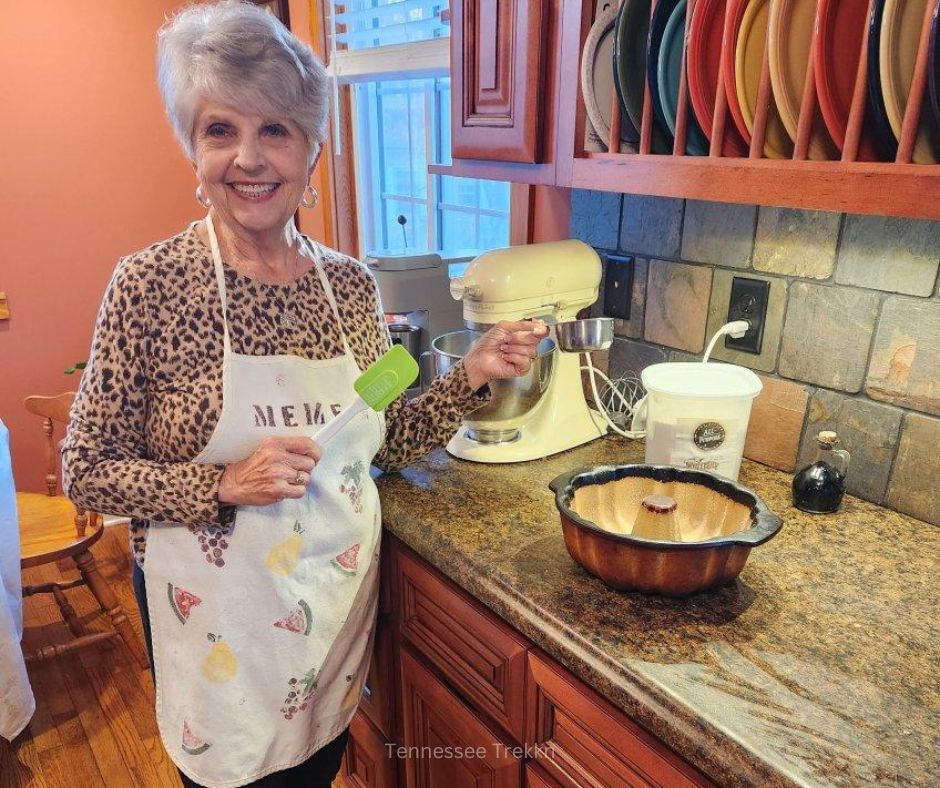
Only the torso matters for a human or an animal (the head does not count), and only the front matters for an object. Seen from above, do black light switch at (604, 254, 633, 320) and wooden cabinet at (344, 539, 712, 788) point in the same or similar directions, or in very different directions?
same or similar directions

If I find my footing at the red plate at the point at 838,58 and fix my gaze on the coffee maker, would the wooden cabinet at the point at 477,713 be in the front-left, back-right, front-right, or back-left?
front-left

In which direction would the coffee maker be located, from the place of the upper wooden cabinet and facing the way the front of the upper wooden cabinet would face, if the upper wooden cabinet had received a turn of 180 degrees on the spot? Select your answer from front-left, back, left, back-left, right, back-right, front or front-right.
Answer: left

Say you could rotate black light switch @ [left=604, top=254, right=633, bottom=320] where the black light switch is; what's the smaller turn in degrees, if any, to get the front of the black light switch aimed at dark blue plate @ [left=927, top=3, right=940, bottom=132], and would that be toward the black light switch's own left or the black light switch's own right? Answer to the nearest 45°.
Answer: approximately 90° to the black light switch's own left

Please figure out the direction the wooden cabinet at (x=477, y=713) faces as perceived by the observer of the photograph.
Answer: facing the viewer and to the left of the viewer

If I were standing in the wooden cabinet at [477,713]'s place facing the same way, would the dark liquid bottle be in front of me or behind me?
behind
